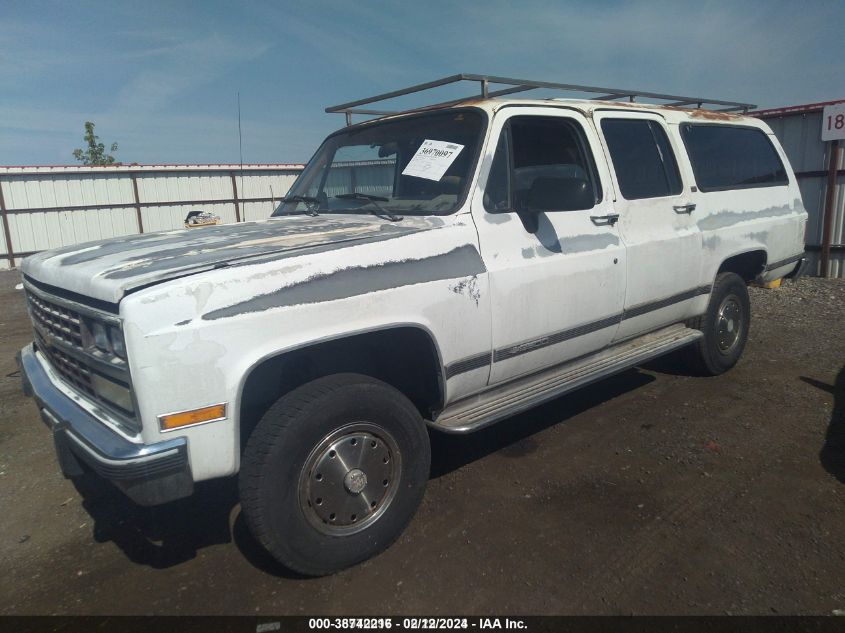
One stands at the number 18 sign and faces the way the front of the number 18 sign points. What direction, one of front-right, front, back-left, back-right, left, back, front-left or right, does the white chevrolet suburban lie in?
front

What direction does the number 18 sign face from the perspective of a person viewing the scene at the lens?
facing the viewer

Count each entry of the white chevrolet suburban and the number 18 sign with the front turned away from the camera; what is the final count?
0

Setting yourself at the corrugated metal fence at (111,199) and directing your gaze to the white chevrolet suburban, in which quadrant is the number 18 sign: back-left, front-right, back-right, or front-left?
front-left

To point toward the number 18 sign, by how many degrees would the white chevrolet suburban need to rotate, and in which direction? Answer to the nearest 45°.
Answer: approximately 180°

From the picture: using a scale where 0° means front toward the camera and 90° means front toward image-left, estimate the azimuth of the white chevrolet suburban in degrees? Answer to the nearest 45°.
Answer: approximately 45°

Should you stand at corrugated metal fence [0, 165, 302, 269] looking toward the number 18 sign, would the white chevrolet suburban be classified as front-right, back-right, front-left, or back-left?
front-right

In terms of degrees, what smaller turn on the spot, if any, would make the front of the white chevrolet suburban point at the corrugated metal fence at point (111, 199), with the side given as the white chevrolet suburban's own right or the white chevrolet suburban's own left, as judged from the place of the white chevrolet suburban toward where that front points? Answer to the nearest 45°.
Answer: approximately 90° to the white chevrolet suburban's own right

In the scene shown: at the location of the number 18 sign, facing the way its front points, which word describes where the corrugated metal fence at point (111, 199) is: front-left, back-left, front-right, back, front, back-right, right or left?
right

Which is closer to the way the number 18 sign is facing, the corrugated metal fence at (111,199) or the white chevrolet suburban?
the white chevrolet suburban
